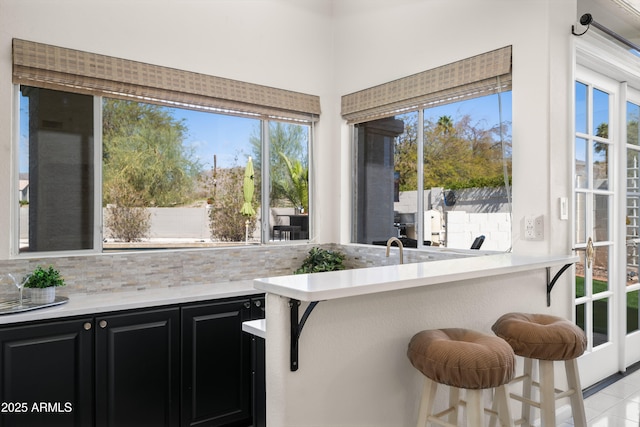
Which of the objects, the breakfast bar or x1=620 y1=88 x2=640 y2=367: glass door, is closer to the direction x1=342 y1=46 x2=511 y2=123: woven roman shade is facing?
the breakfast bar

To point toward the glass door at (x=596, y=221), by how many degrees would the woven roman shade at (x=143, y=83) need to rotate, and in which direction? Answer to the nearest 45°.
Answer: approximately 45° to its left

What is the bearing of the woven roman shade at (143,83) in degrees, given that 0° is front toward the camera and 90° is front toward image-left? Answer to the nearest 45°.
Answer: approximately 315°

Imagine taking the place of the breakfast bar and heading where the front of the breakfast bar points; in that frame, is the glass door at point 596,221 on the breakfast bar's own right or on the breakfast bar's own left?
on the breakfast bar's own left

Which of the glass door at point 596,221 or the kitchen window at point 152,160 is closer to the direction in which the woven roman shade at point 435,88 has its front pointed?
the kitchen window

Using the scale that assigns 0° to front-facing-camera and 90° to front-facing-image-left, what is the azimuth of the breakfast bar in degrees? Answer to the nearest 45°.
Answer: approximately 315°

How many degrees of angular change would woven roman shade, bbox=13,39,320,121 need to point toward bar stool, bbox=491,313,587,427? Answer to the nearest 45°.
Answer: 0° — it already faces it

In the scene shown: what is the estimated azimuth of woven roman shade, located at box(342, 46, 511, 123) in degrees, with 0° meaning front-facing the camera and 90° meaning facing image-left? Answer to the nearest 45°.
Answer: approximately 45°
